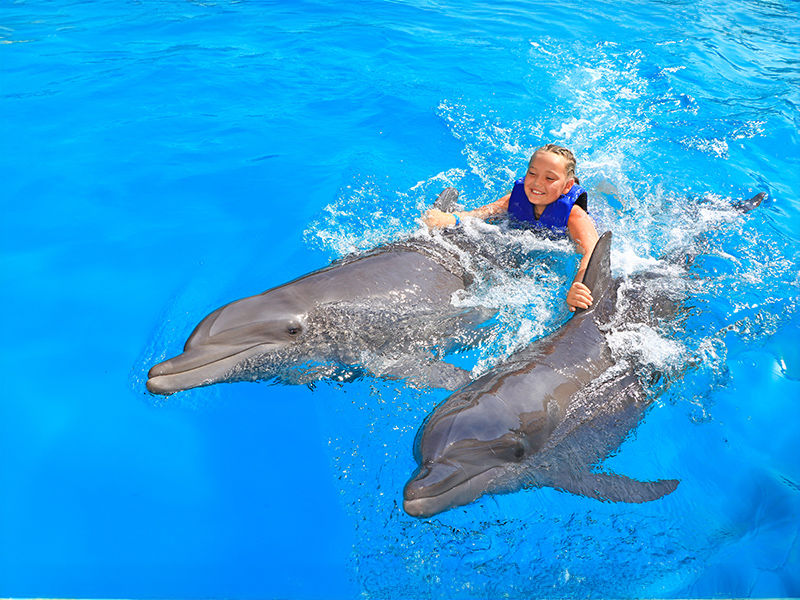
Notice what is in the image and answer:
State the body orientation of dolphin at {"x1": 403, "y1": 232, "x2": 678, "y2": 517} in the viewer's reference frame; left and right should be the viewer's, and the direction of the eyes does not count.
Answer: facing the viewer and to the left of the viewer

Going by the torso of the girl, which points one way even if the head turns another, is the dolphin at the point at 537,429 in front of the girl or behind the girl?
in front

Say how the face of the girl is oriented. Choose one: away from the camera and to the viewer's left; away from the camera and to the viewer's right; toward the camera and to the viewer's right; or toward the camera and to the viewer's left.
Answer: toward the camera and to the viewer's left

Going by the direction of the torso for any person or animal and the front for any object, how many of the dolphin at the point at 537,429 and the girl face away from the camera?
0

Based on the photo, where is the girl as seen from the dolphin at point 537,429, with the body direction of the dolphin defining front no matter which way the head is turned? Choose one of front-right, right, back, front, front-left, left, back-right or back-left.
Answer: back-right

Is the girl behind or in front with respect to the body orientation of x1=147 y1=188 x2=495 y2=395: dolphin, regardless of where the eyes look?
behind

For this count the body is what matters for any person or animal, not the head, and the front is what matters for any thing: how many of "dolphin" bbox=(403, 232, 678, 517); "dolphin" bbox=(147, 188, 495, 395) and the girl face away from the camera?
0

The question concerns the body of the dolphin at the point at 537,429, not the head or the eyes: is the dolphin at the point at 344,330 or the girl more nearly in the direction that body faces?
the dolphin

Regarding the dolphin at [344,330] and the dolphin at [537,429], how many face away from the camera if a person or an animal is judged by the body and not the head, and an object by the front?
0

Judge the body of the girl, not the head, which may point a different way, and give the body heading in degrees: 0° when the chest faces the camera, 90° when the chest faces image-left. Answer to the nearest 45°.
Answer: approximately 45°

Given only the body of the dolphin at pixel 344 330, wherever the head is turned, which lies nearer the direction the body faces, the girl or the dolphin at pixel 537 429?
the dolphin

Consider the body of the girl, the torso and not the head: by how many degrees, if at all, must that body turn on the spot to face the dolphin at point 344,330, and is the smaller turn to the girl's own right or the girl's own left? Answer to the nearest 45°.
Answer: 0° — they already face it
